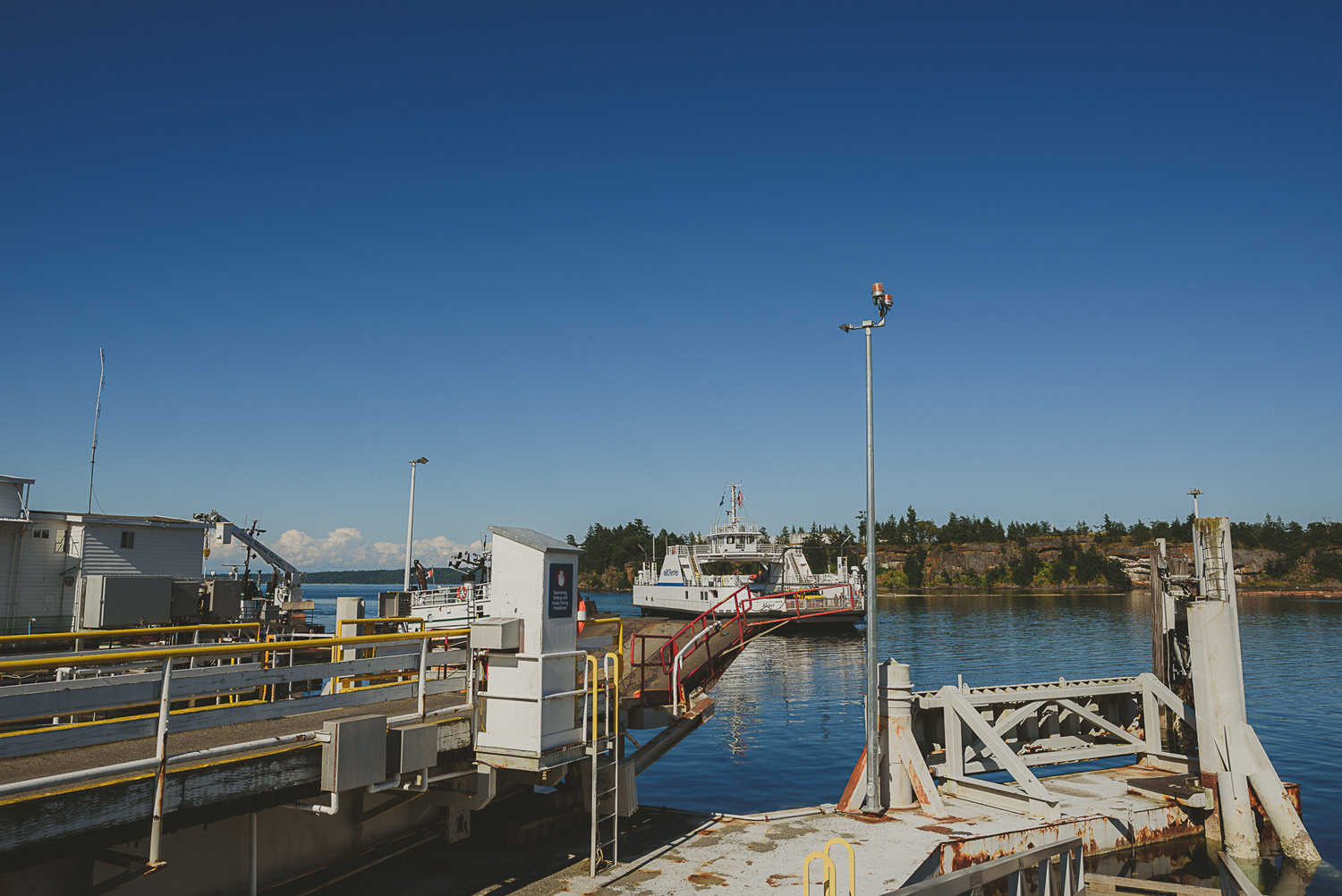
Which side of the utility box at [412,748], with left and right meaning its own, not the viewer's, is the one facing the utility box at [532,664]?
left

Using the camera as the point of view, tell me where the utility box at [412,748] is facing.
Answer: facing the viewer and to the right of the viewer

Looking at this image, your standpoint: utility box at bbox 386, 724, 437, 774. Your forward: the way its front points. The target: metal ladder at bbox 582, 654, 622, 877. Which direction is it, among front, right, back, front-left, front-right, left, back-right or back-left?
left

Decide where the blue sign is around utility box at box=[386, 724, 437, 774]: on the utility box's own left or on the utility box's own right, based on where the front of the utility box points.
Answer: on the utility box's own left

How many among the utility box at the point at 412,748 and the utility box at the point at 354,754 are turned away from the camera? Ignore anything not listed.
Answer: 0

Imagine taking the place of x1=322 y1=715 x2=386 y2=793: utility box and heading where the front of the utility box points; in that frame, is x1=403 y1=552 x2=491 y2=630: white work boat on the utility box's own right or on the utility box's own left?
on the utility box's own left

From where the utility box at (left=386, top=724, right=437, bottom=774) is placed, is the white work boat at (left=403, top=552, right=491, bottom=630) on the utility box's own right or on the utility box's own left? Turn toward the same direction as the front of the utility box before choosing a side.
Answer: on the utility box's own left

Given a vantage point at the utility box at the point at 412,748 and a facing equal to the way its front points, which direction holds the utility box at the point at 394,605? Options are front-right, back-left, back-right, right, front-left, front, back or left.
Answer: back-left
